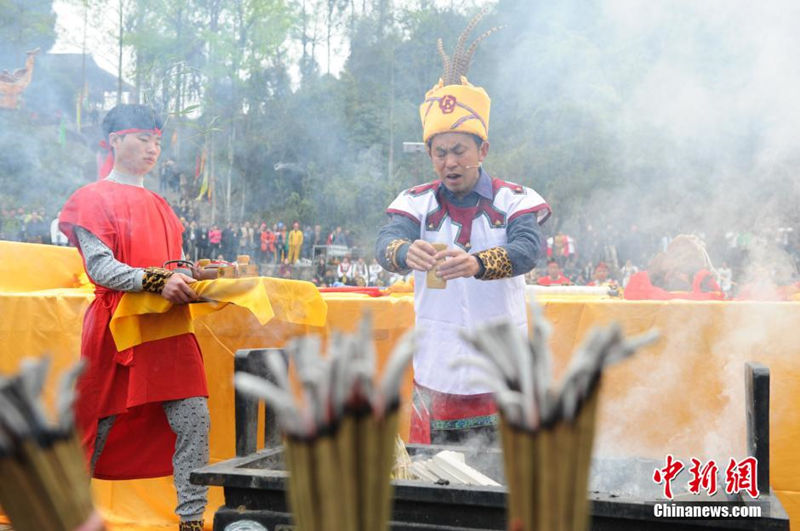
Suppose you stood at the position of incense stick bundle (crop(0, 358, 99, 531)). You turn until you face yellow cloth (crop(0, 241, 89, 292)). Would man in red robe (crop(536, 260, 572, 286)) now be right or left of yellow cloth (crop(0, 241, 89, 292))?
right

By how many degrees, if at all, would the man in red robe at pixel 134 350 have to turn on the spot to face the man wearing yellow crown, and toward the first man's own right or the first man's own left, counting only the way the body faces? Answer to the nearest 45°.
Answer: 0° — they already face them

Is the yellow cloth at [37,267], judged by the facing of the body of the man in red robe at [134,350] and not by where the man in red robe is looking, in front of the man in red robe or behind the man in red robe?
behind

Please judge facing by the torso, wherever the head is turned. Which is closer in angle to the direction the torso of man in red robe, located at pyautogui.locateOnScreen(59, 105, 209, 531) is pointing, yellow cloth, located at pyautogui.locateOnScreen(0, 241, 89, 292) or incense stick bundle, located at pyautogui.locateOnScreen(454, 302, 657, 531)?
the incense stick bundle

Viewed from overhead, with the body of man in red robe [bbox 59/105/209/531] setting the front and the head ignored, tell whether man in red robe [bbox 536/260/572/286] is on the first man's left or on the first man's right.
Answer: on the first man's left

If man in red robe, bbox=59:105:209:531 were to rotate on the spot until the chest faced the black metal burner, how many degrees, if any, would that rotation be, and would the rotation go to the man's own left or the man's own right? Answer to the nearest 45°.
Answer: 0° — they already face it

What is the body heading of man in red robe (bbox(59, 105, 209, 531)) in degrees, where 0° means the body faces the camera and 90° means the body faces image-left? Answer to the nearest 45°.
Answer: approximately 315°

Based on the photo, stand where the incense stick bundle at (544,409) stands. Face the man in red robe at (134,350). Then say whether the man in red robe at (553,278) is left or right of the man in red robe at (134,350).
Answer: right
